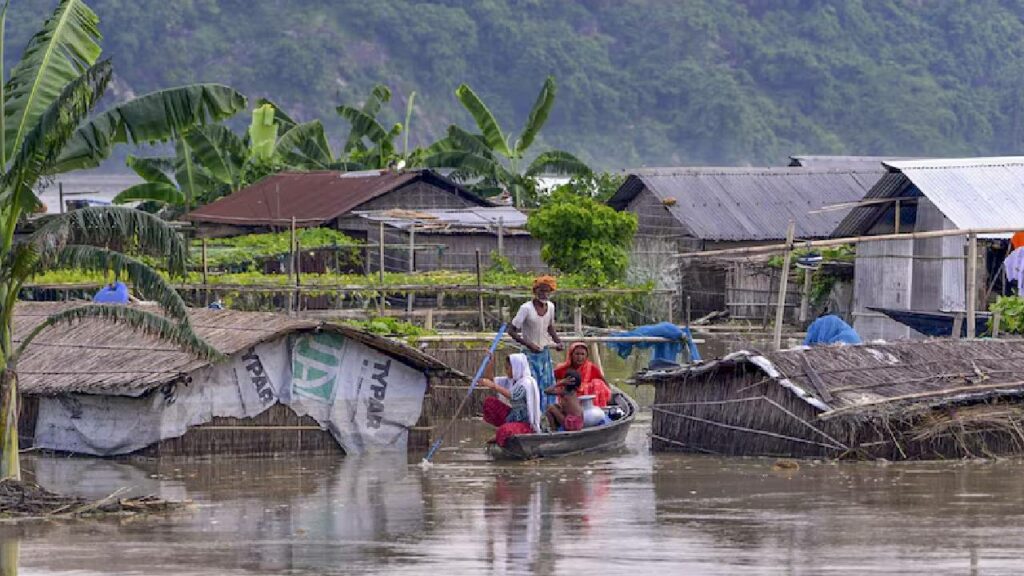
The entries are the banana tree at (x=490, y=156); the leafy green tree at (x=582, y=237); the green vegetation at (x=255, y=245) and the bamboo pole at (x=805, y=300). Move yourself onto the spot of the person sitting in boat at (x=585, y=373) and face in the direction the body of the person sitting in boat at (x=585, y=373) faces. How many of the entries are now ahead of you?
0

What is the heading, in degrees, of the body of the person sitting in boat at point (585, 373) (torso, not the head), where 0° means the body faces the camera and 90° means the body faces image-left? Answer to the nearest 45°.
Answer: approximately 0°

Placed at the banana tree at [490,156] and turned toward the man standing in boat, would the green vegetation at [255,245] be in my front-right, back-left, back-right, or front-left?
front-right

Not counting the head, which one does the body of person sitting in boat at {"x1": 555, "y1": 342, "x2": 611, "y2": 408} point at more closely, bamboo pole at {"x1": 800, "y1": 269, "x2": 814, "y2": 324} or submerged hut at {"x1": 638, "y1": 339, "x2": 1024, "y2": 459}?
the submerged hut

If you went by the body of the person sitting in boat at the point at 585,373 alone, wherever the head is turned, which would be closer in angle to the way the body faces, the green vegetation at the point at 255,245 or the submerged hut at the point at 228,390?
the submerged hut

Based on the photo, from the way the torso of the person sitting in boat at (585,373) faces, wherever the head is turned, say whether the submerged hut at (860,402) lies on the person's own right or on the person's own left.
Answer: on the person's own left

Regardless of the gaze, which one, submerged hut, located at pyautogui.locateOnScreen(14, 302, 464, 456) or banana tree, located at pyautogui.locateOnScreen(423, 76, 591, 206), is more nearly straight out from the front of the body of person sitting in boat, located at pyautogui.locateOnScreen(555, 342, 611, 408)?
the submerged hut

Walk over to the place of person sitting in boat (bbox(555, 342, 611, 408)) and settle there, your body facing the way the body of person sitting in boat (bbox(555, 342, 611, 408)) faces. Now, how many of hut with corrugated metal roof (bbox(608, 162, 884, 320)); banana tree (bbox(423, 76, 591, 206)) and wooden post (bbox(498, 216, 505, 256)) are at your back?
3

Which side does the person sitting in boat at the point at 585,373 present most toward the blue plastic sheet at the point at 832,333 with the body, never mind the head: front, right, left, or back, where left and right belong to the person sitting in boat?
left

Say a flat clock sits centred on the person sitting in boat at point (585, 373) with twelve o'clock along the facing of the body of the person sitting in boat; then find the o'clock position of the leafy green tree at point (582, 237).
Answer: The leafy green tree is roughly at 6 o'clock from the person sitting in boat.

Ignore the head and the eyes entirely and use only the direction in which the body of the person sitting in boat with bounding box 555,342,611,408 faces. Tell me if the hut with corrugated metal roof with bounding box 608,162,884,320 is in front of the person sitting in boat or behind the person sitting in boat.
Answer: behind

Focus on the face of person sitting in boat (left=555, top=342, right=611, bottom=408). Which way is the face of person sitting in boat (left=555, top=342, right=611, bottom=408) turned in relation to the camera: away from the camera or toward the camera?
toward the camera

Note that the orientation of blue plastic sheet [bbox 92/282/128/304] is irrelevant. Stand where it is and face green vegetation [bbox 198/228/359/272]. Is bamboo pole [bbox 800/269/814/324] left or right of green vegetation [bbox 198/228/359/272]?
right

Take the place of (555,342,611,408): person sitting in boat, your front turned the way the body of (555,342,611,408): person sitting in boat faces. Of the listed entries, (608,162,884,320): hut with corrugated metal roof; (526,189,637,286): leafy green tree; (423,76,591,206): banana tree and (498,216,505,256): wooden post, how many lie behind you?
4

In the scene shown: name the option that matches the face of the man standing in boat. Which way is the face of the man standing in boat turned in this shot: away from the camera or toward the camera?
toward the camera

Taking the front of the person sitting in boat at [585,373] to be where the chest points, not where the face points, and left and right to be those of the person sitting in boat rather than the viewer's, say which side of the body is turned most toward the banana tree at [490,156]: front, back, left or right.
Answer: back

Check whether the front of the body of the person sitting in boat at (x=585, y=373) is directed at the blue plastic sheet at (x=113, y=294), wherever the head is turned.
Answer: no

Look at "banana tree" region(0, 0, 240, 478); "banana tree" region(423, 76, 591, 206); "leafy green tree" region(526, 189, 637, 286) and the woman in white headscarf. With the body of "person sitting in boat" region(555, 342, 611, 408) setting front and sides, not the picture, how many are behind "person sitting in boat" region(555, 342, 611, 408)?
2
